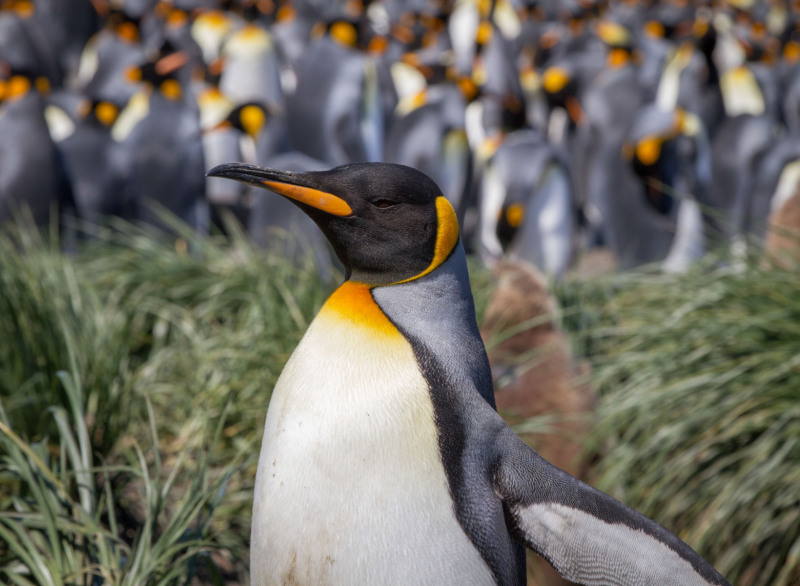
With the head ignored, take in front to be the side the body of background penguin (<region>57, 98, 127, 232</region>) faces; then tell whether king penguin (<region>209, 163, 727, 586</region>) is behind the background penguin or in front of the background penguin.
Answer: behind

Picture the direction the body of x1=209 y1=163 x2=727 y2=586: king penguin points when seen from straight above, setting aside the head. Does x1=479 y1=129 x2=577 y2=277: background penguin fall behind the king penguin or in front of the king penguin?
behind

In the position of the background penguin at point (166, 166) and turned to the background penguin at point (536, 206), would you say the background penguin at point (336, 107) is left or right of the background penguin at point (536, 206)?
left

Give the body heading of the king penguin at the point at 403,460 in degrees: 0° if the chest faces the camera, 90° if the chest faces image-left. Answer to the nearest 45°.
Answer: approximately 45°

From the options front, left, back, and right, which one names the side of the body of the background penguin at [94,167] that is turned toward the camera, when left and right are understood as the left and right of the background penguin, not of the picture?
back

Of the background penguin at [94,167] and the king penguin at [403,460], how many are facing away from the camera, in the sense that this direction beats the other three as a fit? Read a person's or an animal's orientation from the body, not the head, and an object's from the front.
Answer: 1

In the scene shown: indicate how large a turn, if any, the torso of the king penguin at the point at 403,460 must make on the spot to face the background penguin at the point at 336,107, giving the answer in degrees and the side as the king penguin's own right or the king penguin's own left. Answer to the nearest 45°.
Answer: approximately 135° to the king penguin's own right

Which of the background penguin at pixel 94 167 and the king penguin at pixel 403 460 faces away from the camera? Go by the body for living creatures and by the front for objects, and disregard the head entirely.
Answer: the background penguin

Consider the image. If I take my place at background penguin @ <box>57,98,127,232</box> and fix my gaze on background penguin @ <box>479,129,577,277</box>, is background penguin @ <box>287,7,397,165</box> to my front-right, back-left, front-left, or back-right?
front-left

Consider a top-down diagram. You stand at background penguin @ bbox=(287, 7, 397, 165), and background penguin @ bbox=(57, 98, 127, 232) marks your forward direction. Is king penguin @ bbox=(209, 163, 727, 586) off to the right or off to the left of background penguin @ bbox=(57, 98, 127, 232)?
left

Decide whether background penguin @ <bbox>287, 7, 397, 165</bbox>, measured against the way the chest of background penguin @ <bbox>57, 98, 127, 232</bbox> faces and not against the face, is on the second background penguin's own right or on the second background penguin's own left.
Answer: on the second background penguin's own right
